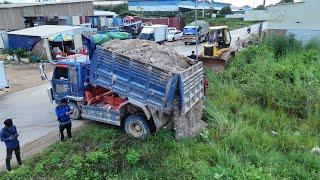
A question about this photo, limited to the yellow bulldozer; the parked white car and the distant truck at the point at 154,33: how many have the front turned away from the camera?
0

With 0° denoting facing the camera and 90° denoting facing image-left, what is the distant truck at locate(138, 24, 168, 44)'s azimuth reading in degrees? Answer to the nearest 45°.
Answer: approximately 45°

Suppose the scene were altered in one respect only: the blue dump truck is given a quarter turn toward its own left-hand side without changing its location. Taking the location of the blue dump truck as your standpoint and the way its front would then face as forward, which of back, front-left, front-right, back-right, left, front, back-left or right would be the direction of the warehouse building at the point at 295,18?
back

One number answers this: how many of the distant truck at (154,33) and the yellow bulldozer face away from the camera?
0

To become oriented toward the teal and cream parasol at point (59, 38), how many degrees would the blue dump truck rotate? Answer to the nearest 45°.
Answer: approximately 45° to its right

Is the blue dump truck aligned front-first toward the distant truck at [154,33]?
no

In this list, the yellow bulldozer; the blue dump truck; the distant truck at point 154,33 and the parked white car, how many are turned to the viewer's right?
0

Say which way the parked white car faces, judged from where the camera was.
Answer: facing the viewer and to the left of the viewer

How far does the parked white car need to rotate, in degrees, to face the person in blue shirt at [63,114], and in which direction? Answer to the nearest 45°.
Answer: approximately 45° to its left

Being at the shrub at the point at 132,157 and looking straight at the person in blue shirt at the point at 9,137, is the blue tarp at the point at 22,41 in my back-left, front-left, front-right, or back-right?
front-right

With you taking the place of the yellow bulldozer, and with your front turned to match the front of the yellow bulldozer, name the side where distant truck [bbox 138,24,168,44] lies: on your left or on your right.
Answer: on your right

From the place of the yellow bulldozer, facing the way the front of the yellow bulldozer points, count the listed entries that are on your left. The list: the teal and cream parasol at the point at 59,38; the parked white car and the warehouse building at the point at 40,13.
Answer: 0

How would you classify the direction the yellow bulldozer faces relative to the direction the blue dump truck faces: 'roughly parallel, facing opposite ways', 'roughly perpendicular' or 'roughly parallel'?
roughly perpendicular

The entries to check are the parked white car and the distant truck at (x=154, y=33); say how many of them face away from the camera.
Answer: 0

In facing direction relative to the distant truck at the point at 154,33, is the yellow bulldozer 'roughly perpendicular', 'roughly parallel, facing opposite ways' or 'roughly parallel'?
roughly parallel

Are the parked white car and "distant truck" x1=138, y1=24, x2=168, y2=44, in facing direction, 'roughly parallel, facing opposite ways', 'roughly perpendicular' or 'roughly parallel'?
roughly parallel

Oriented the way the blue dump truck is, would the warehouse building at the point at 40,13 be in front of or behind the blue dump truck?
in front

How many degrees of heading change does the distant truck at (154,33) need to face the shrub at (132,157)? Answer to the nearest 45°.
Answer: approximately 45° to its left

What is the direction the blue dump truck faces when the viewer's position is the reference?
facing away from the viewer and to the left of the viewer

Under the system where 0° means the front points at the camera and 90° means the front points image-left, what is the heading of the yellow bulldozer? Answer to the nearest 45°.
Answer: approximately 45°

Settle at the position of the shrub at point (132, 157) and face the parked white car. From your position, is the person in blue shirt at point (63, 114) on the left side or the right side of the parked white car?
left

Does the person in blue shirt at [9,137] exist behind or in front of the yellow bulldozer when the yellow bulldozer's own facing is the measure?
in front
